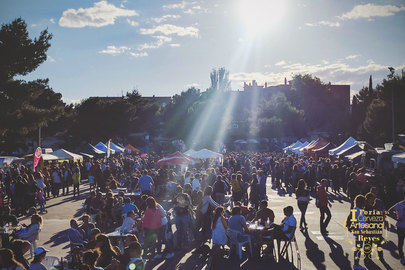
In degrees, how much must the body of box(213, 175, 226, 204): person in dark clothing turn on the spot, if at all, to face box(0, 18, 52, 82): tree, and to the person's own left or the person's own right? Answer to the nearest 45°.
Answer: approximately 45° to the person's own left

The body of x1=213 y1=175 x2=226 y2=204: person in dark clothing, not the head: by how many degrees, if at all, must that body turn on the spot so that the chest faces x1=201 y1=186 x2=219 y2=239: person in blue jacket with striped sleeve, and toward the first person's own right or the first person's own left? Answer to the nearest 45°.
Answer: approximately 180°

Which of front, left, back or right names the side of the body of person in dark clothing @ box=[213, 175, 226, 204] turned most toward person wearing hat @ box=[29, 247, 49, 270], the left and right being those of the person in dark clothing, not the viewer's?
back

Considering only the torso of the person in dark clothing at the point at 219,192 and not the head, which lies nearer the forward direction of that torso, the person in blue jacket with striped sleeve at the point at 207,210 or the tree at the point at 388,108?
the tree

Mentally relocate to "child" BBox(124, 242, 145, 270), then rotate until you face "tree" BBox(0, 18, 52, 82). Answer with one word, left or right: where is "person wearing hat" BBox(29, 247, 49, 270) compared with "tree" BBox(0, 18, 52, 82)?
left

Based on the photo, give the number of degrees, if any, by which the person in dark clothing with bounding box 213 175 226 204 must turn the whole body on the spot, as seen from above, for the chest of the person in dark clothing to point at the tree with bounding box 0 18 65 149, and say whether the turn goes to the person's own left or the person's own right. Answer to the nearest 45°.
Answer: approximately 45° to the person's own left

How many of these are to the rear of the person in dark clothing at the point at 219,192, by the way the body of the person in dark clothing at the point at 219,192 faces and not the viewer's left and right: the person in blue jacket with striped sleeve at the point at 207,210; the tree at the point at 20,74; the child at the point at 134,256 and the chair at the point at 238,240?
3

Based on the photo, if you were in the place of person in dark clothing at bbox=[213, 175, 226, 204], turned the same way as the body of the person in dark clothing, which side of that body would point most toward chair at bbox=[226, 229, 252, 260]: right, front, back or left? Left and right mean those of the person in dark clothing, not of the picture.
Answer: back

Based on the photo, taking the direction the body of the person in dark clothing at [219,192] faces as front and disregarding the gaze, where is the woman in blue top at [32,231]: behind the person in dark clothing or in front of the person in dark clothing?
behind

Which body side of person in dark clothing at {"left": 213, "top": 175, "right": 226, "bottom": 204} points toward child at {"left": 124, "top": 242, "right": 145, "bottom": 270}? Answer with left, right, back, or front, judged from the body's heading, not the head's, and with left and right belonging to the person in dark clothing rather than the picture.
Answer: back

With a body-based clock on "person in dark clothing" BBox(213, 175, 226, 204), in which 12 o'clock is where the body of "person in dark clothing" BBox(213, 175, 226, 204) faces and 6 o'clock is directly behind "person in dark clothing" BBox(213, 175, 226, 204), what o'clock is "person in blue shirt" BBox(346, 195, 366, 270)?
"person in blue shirt" BBox(346, 195, 366, 270) is roughly at 5 o'clock from "person in dark clothing" BBox(213, 175, 226, 204).

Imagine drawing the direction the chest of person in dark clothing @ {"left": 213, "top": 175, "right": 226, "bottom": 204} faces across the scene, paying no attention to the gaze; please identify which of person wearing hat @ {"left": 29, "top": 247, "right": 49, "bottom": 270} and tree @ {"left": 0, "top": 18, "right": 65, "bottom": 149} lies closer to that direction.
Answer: the tree

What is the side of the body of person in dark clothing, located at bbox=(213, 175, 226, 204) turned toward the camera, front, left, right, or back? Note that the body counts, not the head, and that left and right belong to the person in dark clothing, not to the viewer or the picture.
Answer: back
